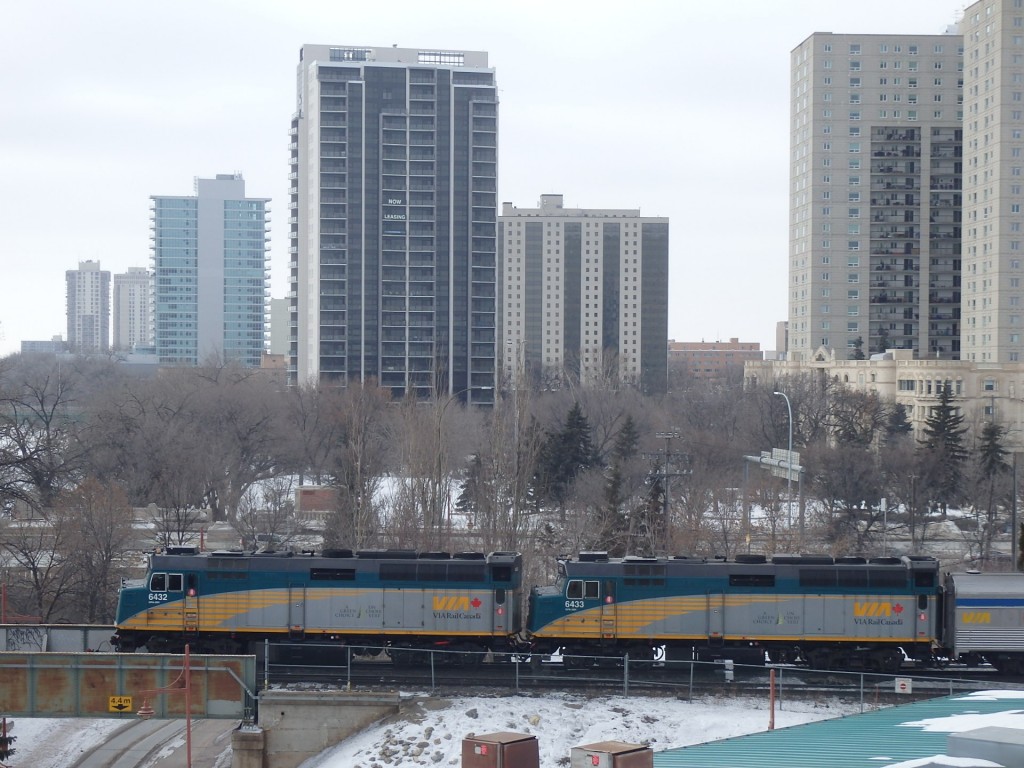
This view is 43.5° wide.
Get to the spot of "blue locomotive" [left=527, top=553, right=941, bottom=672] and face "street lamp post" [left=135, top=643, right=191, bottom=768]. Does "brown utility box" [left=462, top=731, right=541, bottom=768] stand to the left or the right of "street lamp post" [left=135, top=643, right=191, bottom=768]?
left

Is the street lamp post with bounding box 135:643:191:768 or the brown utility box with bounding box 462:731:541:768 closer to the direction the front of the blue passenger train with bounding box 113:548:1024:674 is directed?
the street lamp post

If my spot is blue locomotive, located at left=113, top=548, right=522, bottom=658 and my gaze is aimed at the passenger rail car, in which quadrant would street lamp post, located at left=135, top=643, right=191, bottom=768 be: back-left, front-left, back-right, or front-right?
back-right

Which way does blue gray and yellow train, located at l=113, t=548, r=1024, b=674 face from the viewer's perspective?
to the viewer's left

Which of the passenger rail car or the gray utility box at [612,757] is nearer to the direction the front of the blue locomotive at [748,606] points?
the gray utility box

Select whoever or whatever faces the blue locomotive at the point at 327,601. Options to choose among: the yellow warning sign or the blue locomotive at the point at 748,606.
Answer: the blue locomotive at the point at 748,606

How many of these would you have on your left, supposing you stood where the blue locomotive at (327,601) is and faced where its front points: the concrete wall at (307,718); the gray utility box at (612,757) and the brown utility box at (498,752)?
3

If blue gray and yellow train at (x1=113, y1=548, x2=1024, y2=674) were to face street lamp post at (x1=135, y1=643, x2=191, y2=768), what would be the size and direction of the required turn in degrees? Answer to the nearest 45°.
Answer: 0° — it already faces it

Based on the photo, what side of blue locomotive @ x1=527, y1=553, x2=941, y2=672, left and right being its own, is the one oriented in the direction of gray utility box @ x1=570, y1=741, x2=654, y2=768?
left

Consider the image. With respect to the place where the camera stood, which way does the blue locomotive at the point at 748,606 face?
facing to the left of the viewer

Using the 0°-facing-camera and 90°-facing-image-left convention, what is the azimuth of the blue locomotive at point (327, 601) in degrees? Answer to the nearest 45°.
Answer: approximately 90°

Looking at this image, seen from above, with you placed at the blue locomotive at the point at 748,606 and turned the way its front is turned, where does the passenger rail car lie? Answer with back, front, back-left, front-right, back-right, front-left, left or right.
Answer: back

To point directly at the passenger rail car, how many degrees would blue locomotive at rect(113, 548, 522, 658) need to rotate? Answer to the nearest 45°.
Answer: approximately 180°

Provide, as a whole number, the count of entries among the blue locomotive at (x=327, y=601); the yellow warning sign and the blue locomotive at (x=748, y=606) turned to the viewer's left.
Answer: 2

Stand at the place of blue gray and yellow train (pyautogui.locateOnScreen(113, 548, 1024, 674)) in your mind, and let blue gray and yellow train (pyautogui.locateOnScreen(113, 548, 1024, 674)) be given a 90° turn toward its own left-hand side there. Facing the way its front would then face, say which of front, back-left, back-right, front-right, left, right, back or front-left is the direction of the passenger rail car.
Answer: left

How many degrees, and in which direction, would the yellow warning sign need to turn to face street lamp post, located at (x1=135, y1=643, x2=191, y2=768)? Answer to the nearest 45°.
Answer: approximately 45° to its left
